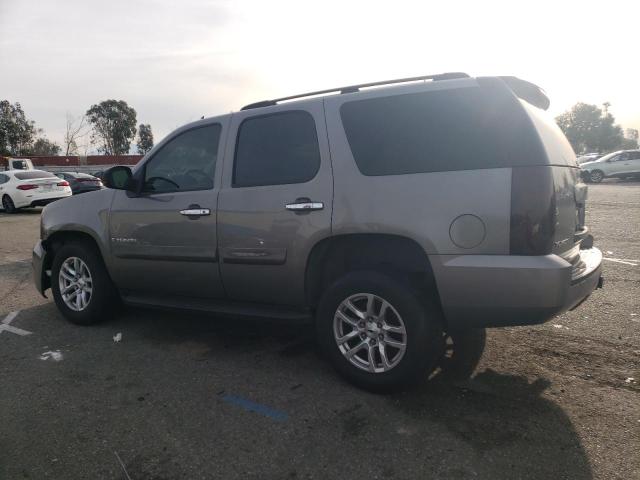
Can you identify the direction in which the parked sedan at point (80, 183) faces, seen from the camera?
facing away from the viewer and to the left of the viewer

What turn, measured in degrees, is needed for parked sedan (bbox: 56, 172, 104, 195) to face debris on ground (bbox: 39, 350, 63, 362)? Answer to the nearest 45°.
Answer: approximately 135° to its left

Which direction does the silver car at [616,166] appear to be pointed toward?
to the viewer's left

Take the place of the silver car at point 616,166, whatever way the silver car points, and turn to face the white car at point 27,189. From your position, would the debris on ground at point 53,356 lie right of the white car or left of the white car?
left

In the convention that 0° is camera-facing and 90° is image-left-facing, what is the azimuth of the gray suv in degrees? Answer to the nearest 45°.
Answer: approximately 135°

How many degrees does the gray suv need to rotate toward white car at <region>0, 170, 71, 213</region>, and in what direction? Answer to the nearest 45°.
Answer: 0° — it already faces it
